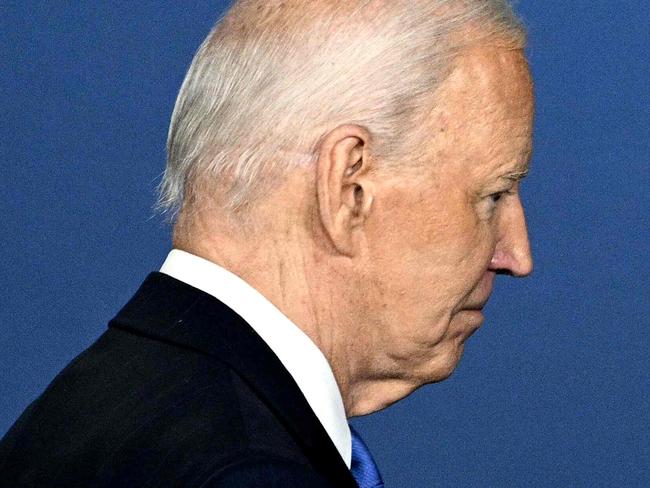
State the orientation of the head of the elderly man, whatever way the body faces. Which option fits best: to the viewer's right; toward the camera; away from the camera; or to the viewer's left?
to the viewer's right

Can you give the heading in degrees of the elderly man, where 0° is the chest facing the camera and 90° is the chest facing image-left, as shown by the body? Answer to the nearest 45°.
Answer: approximately 270°
